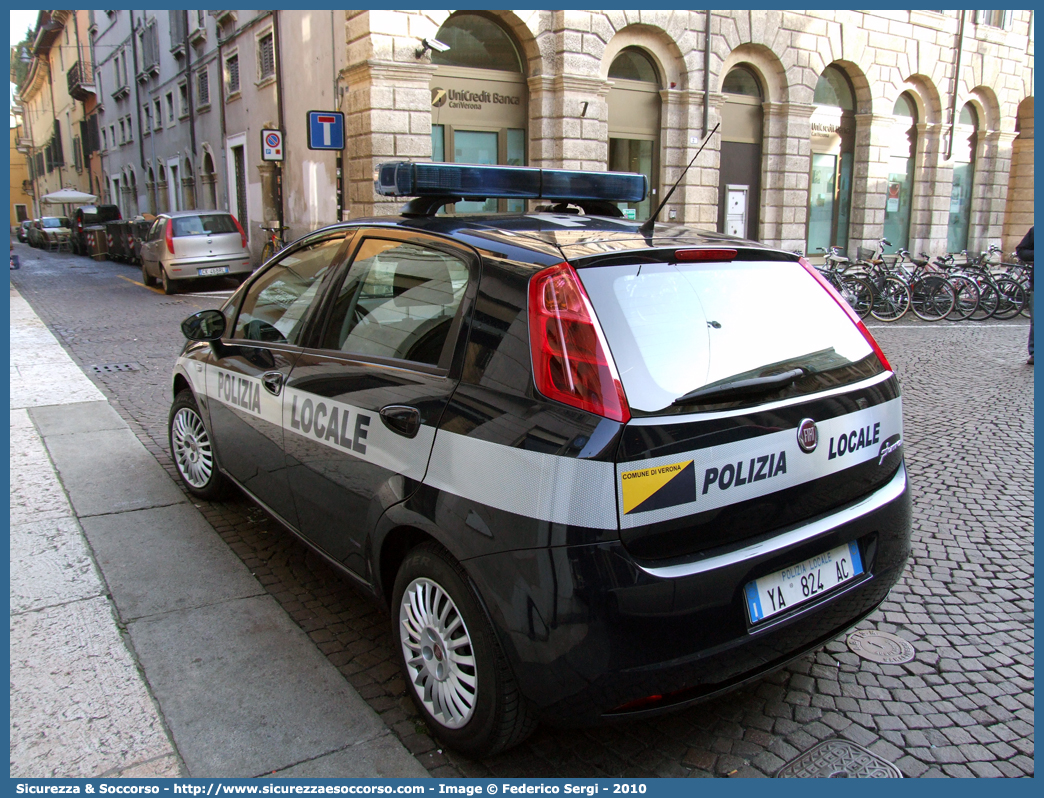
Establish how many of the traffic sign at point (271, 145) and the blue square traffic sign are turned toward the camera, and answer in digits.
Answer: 2

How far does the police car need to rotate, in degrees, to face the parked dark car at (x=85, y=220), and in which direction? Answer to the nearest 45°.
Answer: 0° — it already faces it

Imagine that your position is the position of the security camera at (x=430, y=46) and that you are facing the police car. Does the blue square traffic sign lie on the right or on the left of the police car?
right

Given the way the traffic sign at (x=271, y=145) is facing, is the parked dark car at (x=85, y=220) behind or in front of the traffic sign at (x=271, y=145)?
behind

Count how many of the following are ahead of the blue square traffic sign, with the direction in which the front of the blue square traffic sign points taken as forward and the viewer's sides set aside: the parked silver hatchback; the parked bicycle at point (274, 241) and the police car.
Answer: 1

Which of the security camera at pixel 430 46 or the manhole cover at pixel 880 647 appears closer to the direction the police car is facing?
the security camera

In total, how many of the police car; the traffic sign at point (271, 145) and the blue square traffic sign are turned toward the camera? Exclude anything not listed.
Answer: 2

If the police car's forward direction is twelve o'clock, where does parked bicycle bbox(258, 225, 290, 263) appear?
The parked bicycle is roughly at 1 o'clock from the police car.

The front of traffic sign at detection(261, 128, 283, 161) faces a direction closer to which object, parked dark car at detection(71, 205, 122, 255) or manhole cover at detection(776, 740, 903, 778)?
the manhole cover

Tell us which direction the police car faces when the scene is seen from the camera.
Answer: facing away from the viewer and to the left of the viewer

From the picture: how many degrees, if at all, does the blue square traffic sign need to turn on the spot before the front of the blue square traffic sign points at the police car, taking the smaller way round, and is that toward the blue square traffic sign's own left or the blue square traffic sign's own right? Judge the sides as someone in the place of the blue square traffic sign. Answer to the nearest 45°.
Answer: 0° — it already faces it

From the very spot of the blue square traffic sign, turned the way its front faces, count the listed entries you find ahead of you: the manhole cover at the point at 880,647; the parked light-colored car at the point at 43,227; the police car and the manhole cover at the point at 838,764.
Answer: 3

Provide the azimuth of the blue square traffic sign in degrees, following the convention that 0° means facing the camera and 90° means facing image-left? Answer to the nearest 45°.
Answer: approximately 0°

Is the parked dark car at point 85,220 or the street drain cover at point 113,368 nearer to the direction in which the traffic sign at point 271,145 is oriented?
the street drain cover

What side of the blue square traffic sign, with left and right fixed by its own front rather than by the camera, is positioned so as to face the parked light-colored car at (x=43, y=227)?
back
